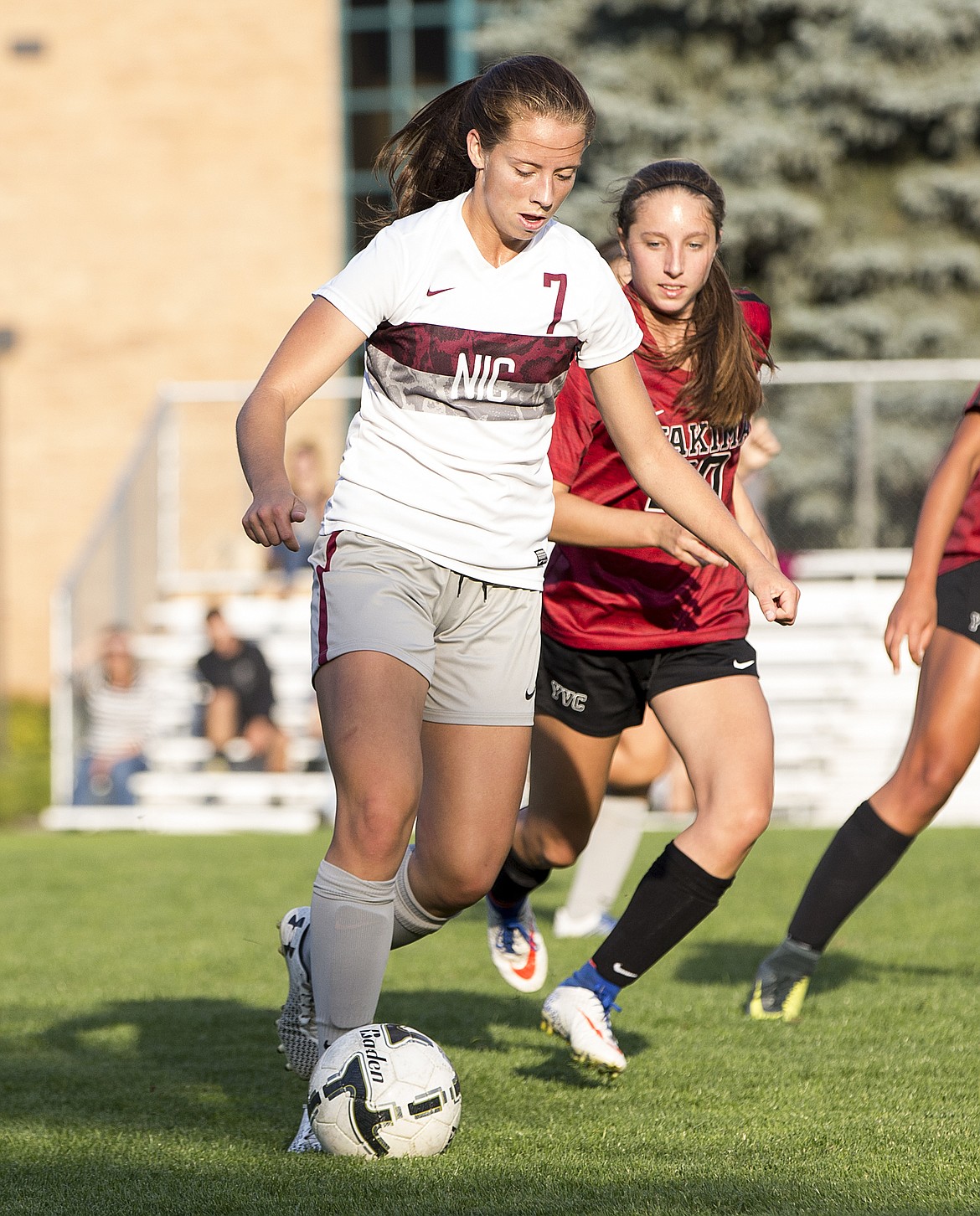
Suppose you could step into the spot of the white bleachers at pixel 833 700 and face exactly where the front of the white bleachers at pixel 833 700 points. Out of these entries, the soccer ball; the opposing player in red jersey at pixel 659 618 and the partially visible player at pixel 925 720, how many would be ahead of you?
3

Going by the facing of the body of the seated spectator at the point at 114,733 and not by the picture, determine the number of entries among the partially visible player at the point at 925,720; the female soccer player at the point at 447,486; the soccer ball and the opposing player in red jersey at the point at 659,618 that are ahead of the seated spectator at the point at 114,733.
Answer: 4

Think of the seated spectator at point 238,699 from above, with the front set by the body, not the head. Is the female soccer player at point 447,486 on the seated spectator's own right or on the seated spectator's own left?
on the seated spectator's own left

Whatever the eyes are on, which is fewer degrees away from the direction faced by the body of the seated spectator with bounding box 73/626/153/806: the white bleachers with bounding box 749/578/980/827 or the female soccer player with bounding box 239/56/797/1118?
the female soccer player

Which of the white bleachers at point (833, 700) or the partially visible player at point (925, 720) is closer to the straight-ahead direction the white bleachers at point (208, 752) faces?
the partially visible player

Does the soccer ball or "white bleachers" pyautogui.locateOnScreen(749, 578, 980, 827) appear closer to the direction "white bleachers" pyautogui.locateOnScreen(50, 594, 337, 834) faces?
the soccer ball

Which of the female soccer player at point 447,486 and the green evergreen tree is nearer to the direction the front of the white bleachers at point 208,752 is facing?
the female soccer player

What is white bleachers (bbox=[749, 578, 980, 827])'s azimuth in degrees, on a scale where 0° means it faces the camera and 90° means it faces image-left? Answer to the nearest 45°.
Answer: approximately 0°

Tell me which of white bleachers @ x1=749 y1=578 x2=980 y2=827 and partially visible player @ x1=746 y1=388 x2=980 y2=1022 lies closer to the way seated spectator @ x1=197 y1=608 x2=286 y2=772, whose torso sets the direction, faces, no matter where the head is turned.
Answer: the partially visible player

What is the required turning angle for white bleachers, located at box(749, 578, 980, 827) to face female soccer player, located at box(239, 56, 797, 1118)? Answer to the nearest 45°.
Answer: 0° — it already faces them
